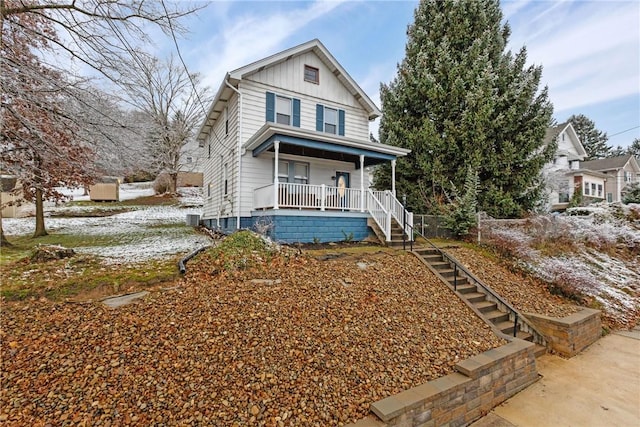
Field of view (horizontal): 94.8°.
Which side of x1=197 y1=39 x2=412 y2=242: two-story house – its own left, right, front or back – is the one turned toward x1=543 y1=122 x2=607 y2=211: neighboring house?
left

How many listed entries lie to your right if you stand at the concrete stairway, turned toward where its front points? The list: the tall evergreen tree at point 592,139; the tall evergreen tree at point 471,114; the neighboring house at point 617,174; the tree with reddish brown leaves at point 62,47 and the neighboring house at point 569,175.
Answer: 1

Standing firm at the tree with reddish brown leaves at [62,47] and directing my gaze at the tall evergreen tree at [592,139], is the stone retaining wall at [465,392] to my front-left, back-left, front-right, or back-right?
front-right

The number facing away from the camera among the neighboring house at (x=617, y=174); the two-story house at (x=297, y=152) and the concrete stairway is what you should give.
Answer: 0

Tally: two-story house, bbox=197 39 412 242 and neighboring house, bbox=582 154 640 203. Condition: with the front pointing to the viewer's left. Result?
0

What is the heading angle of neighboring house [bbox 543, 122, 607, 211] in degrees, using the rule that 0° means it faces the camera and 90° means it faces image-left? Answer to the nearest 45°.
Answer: approximately 315°

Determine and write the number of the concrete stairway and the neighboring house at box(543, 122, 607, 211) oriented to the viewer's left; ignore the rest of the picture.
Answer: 0

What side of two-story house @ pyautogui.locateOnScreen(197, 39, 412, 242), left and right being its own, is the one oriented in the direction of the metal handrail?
front

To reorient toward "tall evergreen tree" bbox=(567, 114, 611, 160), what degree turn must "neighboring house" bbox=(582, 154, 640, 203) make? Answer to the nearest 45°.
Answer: approximately 135° to its left

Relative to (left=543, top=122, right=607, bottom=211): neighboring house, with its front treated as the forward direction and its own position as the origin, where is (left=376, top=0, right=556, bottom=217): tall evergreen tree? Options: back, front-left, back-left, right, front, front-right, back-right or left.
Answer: front-right

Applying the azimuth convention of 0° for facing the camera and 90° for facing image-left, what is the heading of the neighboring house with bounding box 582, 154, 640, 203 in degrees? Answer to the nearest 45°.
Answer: approximately 315°

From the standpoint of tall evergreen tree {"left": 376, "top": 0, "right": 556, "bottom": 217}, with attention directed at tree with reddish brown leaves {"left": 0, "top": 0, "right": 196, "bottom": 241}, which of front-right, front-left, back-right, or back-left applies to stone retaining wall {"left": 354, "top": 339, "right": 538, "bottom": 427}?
front-left

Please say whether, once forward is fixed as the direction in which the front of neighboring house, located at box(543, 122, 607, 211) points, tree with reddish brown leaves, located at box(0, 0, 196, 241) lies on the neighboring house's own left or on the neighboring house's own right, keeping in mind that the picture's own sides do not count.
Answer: on the neighboring house's own right

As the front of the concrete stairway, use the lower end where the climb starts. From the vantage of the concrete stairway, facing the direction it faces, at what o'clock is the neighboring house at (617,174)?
The neighboring house is roughly at 8 o'clock from the concrete stairway.

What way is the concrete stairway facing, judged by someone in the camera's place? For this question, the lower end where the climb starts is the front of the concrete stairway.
facing the viewer and to the right of the viewer

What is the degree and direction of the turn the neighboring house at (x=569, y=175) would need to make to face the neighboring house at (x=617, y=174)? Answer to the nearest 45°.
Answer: approximately 90° to its left

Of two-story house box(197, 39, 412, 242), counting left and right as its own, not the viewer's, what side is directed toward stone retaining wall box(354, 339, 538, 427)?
front
